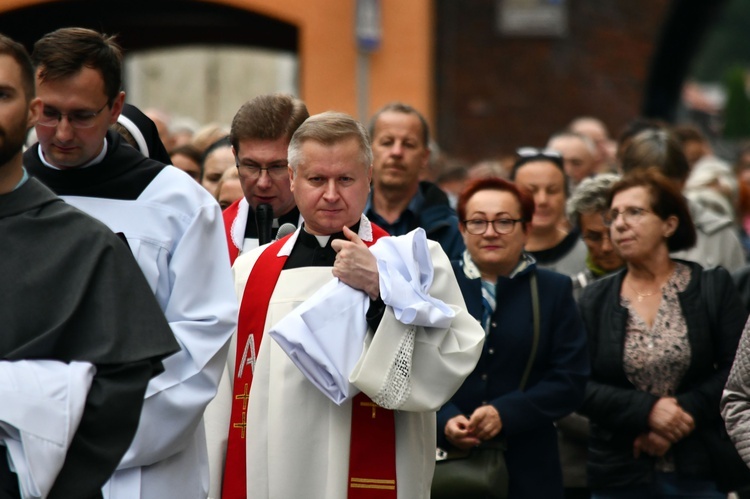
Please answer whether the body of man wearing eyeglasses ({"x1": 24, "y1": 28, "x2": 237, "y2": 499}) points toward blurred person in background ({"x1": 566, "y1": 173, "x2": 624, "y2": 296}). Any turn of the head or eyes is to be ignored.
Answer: no

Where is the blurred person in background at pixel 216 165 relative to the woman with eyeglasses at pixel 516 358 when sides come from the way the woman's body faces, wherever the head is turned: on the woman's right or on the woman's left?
on the woman's right

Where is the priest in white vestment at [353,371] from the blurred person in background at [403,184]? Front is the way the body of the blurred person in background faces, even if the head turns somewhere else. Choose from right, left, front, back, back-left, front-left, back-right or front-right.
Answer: front

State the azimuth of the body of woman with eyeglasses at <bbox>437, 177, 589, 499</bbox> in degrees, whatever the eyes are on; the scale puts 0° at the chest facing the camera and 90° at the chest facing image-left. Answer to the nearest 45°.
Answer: approximately 45°

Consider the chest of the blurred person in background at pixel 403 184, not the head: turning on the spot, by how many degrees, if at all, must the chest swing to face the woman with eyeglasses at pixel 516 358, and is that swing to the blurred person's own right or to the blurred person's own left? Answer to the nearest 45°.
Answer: approximately 45° to the blurred person's own left

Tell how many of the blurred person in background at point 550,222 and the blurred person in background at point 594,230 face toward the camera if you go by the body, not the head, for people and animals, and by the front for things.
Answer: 2

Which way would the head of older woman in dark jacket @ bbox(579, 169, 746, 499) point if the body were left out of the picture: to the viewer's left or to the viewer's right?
to the viewer's left

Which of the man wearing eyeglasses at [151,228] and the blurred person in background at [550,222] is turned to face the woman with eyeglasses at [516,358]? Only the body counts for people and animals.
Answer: the blurred person in background

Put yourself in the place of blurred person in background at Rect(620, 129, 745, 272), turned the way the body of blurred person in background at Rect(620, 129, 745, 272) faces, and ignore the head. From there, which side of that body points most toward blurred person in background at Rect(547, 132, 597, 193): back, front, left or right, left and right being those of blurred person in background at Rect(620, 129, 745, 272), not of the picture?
right

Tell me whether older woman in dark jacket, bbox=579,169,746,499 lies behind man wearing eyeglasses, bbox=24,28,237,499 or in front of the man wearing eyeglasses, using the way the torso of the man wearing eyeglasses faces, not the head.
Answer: behind

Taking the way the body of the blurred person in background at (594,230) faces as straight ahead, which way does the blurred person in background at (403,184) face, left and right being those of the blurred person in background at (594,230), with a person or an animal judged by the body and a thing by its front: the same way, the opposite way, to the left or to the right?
the same way

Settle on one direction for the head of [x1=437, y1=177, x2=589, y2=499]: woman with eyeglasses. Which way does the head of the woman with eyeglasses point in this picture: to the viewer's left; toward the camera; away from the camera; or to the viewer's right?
toward the camera

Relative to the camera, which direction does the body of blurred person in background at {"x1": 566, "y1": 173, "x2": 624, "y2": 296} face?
toward the camera

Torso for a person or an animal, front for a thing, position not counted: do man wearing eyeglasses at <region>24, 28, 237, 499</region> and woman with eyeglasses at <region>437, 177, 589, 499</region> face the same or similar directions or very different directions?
same or similar directions

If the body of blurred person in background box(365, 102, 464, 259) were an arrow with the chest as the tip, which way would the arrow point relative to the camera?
toward the camera

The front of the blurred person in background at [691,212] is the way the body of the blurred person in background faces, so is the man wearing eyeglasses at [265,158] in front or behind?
in front
